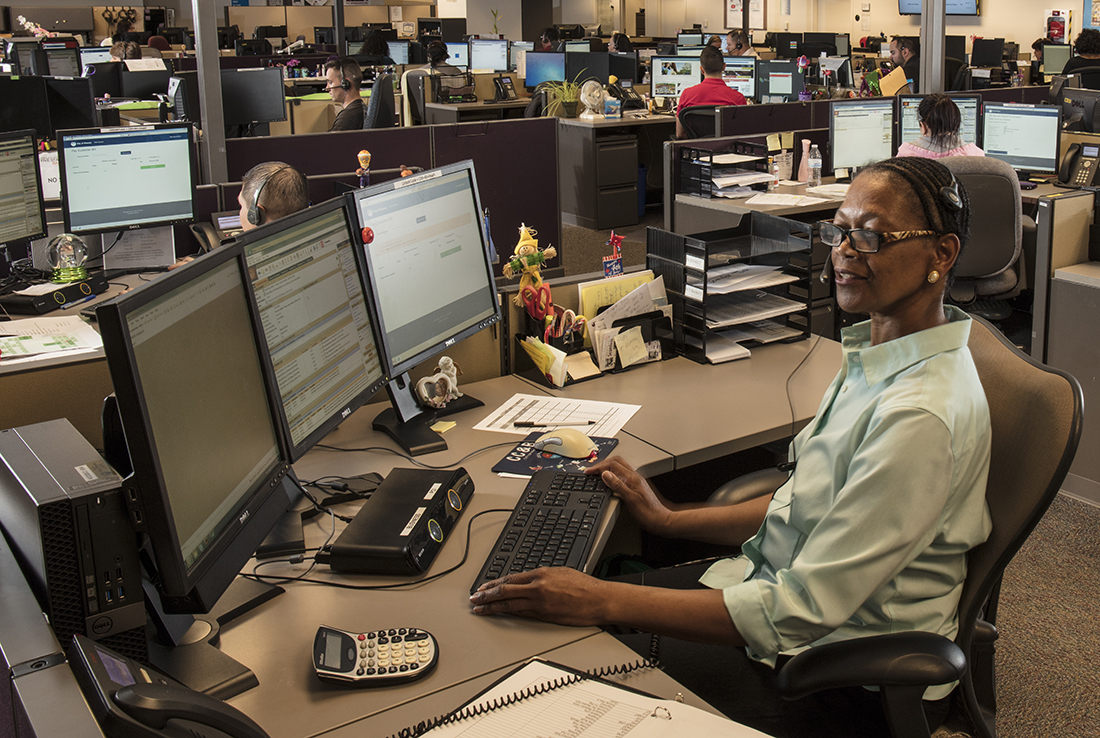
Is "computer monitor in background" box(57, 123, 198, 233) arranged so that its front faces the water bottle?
no

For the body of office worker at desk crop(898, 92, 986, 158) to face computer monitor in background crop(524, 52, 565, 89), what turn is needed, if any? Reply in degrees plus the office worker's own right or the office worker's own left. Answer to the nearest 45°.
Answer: approximately 45° to the office worker's own left

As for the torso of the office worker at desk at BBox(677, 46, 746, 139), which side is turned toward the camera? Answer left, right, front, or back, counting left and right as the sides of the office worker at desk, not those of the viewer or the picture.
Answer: back

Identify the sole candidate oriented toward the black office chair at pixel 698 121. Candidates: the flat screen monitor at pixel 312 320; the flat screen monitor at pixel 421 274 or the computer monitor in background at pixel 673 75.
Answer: the computer monitor in background

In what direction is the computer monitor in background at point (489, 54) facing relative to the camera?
toward the camera

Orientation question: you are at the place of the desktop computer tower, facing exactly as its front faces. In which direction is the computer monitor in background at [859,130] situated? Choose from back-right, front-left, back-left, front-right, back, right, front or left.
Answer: left

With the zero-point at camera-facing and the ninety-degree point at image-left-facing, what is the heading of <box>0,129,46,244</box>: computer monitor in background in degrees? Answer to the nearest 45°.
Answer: approximately 315°

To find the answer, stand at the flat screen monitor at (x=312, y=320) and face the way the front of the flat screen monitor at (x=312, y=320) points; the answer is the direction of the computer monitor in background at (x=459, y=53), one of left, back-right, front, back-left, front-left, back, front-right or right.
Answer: back-left

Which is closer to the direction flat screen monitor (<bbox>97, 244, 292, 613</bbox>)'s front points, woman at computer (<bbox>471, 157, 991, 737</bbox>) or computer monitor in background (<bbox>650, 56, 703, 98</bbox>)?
the woman at computer

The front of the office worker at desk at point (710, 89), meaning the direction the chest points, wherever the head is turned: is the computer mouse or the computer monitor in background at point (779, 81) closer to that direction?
the computer monitor in background

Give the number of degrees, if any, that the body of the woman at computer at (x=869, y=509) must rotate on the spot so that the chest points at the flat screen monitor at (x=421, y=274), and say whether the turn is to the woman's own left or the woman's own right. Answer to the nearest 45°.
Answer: approximately 45° to the woman's own right

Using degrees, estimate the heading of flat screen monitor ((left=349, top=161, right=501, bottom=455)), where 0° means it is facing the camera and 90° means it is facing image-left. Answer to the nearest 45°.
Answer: approximately 315°

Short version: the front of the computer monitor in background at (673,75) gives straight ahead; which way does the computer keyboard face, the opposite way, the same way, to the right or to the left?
to the left

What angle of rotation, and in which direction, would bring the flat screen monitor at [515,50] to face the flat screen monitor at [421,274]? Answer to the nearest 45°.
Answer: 0° — it already faces it

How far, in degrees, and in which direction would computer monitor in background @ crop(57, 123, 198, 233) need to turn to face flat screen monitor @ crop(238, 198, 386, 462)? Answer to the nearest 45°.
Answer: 0° — it already faces it

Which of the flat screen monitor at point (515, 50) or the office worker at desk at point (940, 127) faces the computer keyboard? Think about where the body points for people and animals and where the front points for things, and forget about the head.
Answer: the flat screen monitor

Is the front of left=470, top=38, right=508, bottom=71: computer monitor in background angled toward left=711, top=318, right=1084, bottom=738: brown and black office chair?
yes

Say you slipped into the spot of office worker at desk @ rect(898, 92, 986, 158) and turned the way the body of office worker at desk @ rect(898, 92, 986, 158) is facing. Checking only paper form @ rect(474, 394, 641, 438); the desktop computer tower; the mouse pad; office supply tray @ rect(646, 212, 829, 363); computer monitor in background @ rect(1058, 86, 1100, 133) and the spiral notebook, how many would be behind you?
5

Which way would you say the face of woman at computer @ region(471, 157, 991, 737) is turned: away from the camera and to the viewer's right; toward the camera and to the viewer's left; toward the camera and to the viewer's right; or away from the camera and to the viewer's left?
toward the camera and to the viewer's left

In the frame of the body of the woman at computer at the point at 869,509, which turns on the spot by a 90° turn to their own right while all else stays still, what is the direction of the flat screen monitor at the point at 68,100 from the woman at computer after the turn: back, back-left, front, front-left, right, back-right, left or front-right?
front-left
